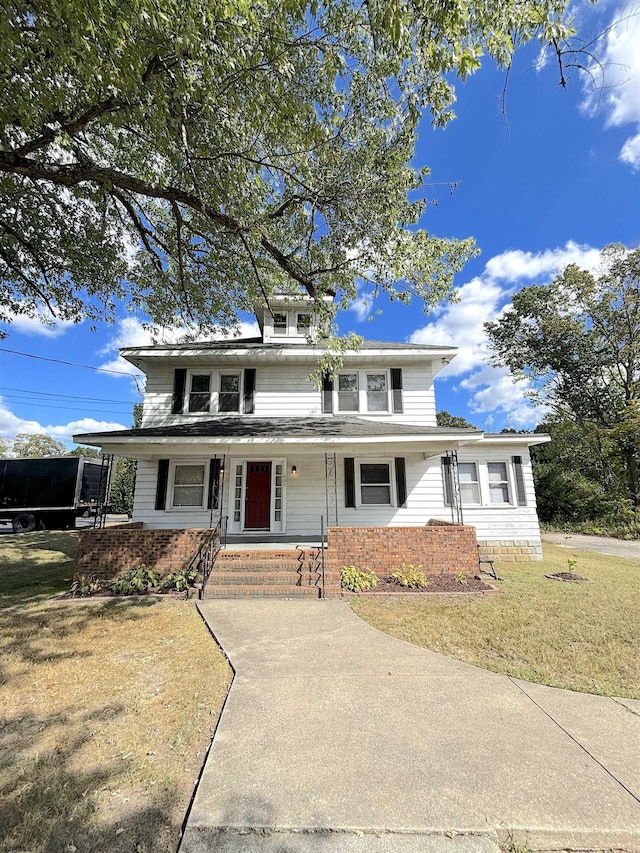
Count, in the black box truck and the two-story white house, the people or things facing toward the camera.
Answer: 1

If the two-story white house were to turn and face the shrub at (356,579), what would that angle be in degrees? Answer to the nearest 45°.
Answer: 0° — it already faces it

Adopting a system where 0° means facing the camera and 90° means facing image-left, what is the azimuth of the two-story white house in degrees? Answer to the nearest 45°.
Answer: approximately 0°

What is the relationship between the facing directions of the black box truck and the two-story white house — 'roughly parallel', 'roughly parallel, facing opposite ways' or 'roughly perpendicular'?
roughly perpendicular
